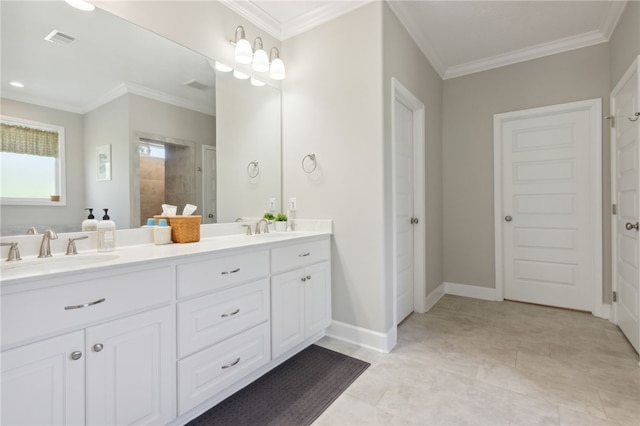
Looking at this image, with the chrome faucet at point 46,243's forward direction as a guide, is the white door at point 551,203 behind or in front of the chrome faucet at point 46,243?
in front

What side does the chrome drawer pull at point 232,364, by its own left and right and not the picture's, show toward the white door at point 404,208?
left

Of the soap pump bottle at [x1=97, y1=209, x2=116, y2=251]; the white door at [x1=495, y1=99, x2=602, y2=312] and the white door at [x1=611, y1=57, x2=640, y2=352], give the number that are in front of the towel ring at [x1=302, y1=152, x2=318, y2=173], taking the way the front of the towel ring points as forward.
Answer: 1

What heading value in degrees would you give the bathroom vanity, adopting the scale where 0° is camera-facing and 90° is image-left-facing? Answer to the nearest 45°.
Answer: approximately 315°

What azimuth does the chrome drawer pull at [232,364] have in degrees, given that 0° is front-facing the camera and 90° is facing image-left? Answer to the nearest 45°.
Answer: approximately 315°

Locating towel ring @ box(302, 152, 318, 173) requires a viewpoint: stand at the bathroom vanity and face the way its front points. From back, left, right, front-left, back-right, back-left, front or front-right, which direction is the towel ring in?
left

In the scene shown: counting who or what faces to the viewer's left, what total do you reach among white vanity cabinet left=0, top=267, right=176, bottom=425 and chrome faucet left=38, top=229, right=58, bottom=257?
0
